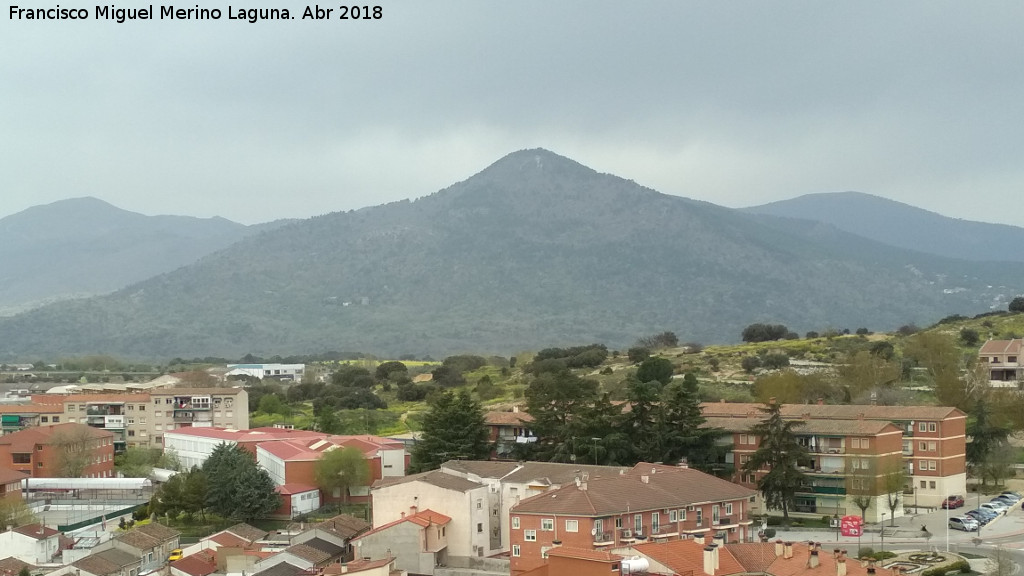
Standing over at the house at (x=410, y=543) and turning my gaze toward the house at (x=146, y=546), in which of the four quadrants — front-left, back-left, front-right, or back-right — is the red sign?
back-right

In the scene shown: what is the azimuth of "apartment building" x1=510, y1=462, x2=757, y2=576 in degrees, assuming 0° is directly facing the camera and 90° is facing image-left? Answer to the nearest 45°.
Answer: approximately 315°

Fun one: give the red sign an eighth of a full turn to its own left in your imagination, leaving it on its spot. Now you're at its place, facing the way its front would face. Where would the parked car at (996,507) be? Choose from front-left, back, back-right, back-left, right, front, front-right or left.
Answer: left

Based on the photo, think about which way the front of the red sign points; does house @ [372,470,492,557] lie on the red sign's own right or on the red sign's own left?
on the red sign's own right

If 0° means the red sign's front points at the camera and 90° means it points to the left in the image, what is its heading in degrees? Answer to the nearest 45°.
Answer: approximately 0°

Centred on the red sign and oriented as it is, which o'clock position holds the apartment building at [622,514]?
The apartment building is roughly at 2 o'clock from the red sign.

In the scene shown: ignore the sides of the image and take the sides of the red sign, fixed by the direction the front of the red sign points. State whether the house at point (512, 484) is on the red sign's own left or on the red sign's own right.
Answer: on the red sign's own right

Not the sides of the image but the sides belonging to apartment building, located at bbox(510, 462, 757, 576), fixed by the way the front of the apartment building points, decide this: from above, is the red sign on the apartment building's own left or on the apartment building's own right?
on the apartment building's own left

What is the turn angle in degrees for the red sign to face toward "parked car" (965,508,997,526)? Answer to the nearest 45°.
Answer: approximately 135° to its left

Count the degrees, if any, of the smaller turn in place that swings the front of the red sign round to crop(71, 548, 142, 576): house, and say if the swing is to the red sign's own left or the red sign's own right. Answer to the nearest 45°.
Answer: approximately 90° to the red sign's own right
